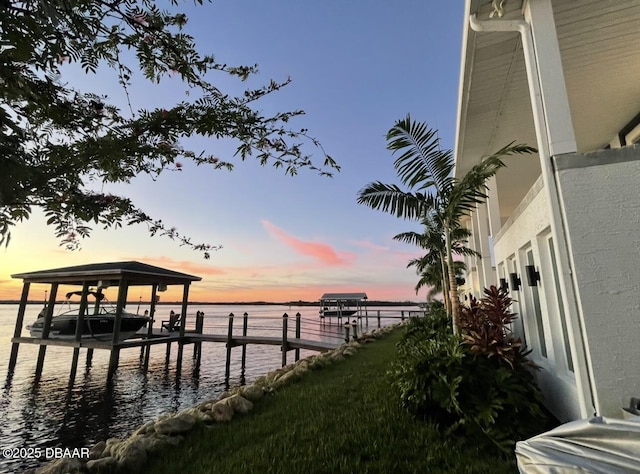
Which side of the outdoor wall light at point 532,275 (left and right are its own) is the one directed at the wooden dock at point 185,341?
front

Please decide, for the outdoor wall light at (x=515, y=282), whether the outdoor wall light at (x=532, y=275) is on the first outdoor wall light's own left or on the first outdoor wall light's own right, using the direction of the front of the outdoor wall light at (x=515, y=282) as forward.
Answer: on the first outdoor wall light's own left

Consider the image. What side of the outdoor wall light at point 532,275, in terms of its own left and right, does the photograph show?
left

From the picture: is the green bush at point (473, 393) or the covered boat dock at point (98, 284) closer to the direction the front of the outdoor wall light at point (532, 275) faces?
the covered boat dock

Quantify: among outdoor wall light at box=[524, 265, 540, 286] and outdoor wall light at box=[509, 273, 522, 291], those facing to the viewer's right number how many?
0

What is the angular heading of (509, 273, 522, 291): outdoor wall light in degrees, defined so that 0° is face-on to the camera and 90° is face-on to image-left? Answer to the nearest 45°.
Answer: approximately 90°

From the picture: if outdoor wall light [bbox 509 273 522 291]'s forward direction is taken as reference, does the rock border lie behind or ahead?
ahead

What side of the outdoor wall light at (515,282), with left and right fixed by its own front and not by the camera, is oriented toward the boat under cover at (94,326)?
front
